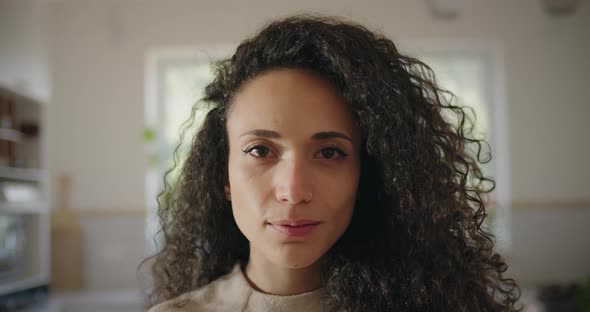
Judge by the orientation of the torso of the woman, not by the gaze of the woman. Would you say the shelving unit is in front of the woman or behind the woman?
behind

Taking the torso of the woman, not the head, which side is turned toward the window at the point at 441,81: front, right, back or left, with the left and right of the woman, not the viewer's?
back

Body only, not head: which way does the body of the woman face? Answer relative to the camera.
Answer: toward the camera
